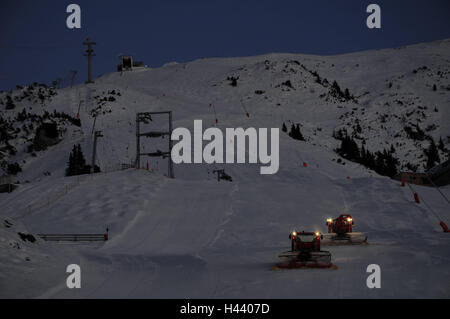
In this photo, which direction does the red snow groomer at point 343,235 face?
toward the camera

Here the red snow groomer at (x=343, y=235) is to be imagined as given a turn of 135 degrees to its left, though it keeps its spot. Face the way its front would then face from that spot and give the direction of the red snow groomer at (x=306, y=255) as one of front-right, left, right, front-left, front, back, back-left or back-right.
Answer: back-right
